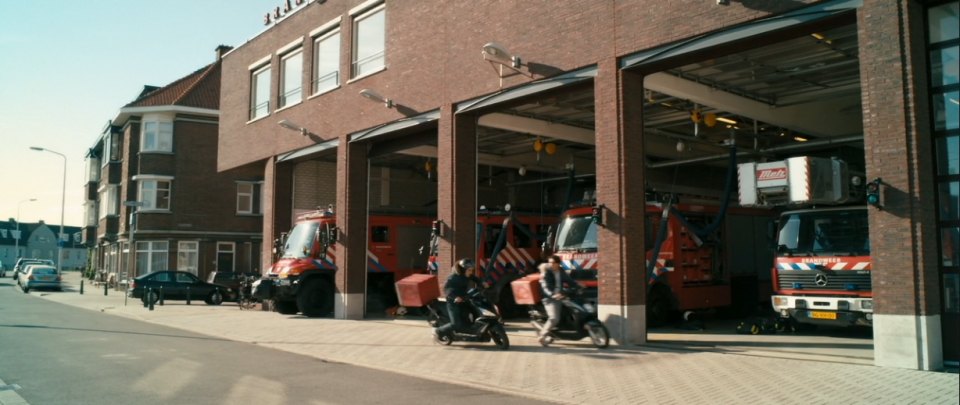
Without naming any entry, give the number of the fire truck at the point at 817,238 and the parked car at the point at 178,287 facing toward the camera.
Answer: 1

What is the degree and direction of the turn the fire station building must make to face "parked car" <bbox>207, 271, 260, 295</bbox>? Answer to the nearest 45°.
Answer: approximately 90° to its right

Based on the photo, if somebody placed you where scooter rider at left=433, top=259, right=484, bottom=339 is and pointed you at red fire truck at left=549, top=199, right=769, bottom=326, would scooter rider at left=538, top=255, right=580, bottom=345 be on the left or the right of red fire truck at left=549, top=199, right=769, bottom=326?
right
